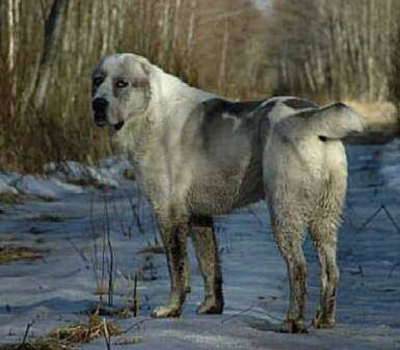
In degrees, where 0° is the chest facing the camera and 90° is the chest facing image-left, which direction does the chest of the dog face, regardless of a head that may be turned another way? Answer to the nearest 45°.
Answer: approximately 135°

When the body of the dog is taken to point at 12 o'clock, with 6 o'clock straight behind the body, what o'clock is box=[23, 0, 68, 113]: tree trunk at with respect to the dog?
The tree trunk is roughly at 1 o'clock from the dog.
